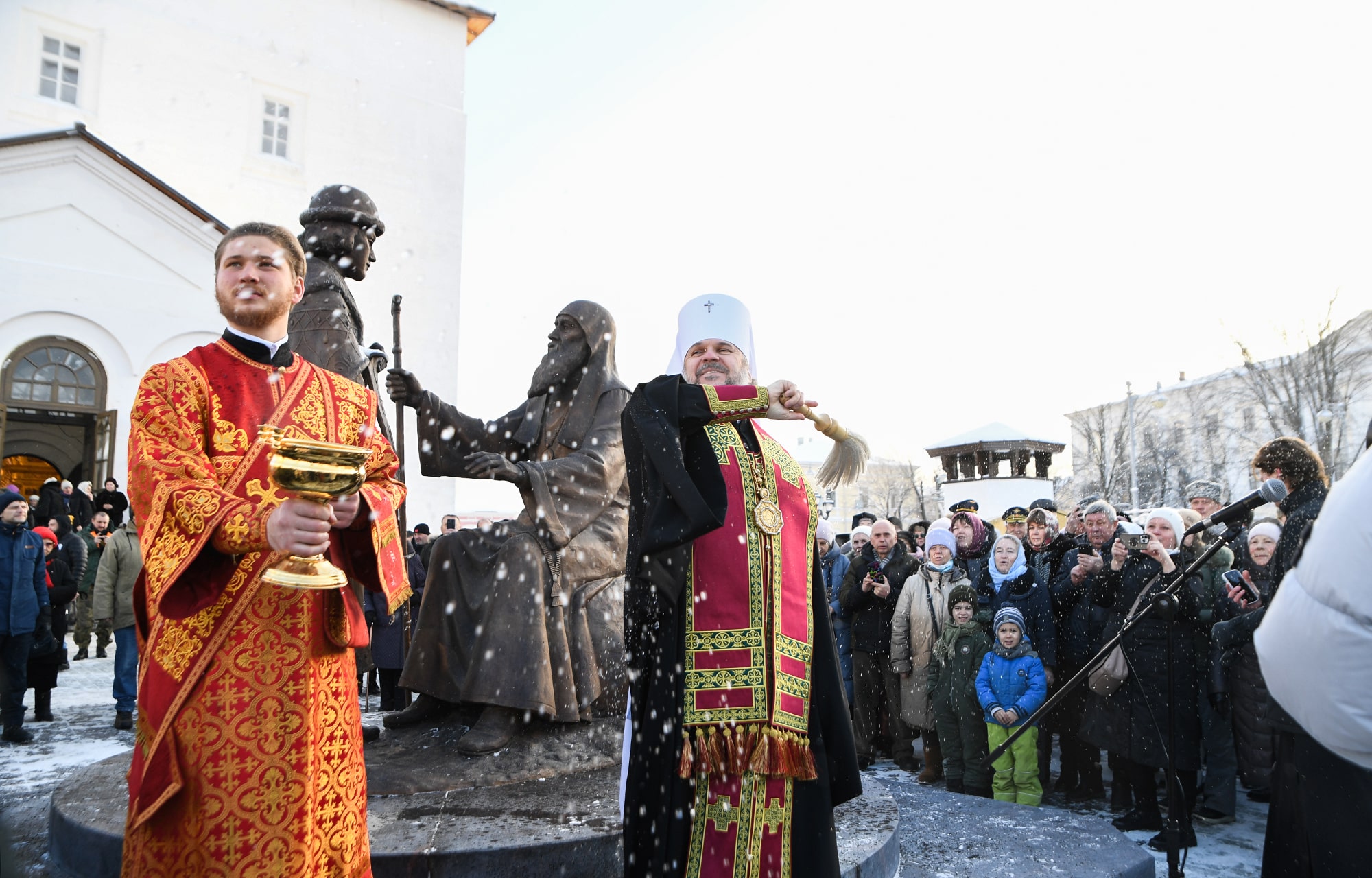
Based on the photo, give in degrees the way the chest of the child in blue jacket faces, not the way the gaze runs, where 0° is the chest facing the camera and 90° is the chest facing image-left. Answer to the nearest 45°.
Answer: approximately 0°

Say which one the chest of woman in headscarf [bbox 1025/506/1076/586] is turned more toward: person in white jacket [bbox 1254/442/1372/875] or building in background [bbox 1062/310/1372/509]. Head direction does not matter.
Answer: the person in white jacket

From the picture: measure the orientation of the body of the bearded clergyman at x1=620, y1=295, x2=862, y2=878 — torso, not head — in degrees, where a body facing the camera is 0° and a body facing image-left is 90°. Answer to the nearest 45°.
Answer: approximately 315°

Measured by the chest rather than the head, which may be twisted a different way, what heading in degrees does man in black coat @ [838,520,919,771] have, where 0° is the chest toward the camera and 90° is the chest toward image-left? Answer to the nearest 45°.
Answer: approximately 0°

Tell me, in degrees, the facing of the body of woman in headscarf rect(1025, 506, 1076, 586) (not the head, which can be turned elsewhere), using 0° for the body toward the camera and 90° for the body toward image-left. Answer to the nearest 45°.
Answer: approximately 45°

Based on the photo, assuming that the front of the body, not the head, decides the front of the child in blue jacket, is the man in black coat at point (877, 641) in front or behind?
behind

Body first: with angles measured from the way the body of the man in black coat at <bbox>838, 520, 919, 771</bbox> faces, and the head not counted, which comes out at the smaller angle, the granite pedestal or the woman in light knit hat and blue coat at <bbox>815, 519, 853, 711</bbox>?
the granite pedestal
